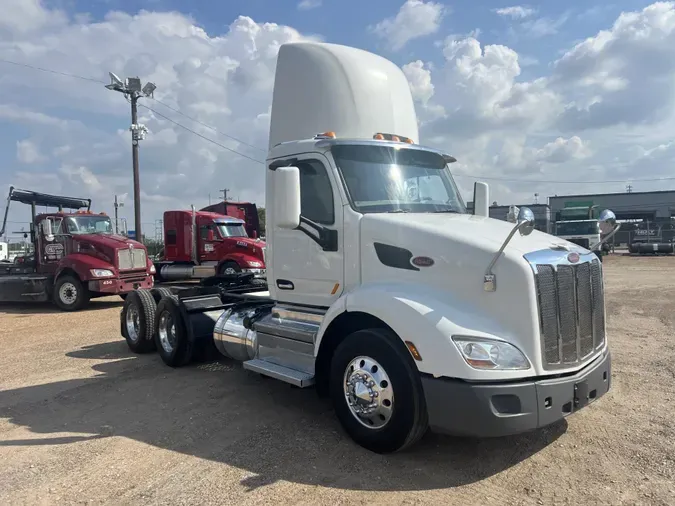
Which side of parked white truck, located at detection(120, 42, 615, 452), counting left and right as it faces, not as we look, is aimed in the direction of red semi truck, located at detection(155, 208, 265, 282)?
back

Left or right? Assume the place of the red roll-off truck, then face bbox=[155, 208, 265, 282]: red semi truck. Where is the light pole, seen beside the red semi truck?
left

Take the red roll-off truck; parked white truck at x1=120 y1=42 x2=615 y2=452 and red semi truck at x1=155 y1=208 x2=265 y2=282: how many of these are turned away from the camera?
0

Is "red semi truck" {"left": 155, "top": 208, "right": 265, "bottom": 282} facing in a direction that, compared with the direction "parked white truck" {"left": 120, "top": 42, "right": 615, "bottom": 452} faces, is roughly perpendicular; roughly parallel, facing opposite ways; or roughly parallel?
roughly parallel

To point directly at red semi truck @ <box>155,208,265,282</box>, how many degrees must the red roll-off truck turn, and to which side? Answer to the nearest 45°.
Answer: approximately 90° to its left

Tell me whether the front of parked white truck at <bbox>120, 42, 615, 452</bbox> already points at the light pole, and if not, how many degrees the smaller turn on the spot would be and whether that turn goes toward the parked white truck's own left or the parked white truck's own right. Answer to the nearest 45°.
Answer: approximately 180°

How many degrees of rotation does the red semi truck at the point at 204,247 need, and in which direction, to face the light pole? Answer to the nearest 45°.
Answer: approximately 180°

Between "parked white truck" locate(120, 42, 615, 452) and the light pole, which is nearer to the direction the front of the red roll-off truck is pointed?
the parked white truck

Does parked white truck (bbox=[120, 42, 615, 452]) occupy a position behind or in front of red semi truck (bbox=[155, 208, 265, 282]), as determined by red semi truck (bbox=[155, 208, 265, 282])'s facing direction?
in front

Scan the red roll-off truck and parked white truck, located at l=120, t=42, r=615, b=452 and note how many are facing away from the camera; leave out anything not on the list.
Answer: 0

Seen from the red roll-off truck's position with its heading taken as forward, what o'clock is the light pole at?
The light pole is roughly at 8 o'clock from the red roll-off truck.

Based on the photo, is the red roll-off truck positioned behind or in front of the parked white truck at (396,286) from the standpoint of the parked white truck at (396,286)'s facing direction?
behind

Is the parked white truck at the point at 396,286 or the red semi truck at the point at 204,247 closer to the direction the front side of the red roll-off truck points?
the parked white truck

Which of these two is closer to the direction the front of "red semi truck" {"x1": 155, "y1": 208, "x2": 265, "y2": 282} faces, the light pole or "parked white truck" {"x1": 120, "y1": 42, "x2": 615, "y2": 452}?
the parked white truck

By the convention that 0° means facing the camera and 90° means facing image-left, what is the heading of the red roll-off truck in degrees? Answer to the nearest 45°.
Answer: approximately 315°

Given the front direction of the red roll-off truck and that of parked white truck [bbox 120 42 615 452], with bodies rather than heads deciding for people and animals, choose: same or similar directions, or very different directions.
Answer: same or similar directions

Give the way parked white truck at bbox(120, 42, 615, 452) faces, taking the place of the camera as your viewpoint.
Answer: facing the viewer and to the right of the viewer
